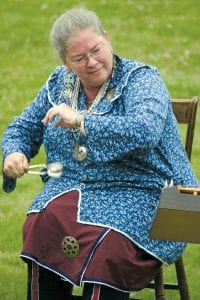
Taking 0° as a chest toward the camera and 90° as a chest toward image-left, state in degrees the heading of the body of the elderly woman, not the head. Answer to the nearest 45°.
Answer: approximately 45°
